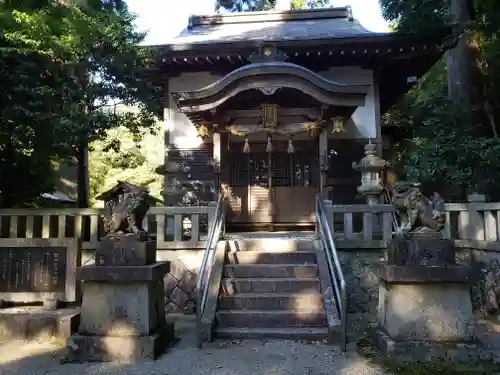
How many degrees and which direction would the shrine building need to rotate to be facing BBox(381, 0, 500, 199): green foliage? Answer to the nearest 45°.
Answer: approximately 90° to its left

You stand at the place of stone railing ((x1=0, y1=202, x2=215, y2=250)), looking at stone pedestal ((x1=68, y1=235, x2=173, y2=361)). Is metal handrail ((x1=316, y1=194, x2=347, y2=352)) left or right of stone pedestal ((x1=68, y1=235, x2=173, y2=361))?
left

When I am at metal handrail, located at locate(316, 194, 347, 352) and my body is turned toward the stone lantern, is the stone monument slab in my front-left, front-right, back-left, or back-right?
back-left

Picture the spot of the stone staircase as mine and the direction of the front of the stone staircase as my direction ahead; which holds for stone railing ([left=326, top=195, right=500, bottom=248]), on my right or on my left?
on my left

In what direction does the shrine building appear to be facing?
toward the camera

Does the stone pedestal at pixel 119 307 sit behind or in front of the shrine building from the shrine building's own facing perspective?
in front

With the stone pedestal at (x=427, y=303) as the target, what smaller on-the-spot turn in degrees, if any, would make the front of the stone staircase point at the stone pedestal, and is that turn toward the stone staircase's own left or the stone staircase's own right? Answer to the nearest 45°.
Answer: approximately 45° to the stone staircase's own left

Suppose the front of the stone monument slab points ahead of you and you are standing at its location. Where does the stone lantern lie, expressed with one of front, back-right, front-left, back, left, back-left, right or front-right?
left

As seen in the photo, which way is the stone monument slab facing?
toward the camera

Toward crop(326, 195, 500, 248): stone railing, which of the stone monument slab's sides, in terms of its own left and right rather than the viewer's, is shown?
left

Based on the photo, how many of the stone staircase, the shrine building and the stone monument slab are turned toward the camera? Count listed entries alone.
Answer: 3

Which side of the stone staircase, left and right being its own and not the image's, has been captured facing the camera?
front
